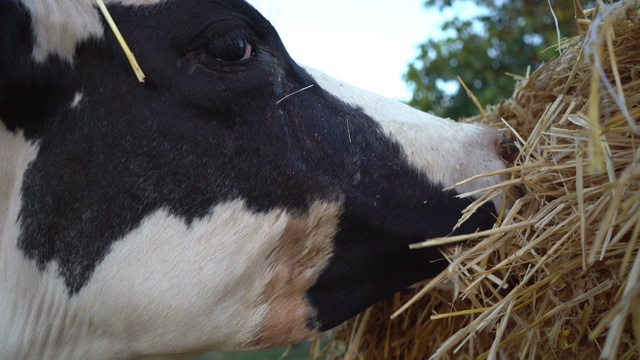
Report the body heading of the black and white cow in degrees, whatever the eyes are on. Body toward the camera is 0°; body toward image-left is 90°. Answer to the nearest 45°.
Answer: approximately 270°
